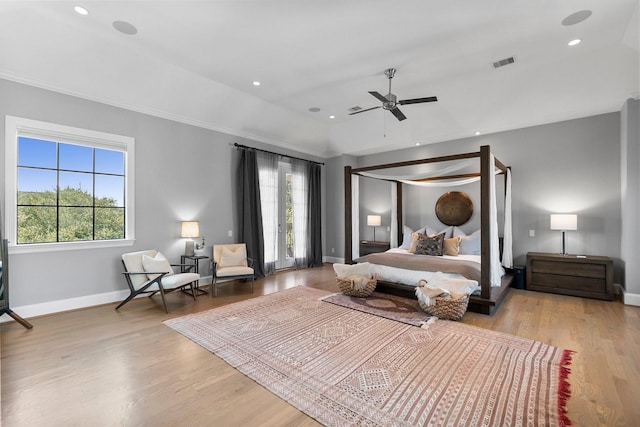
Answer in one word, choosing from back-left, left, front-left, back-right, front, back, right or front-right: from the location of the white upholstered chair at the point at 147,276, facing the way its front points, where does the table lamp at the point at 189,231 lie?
left

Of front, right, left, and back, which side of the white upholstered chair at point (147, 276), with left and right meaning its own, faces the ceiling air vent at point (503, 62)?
front

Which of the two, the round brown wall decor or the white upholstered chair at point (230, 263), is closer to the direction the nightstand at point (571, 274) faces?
the white upholstered chair

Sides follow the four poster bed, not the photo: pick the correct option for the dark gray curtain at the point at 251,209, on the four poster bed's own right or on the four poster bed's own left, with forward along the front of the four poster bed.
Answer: on the four poster bed's own right

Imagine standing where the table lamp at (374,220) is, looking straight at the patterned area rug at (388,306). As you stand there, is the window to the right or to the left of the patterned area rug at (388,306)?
right

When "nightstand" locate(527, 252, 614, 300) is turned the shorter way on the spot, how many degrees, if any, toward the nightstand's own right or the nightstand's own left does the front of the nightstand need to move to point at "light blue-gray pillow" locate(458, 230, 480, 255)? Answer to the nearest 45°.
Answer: approximately 45° to the nightstand's own right

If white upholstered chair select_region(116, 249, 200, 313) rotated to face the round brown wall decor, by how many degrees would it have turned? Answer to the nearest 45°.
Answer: approximately 45° to its left

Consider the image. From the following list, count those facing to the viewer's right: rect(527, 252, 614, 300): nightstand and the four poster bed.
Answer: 0

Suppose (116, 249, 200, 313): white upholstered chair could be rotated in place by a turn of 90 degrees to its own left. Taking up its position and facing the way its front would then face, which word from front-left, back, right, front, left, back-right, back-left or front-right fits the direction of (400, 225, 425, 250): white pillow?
front-right

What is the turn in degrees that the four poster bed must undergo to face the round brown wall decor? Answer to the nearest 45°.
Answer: approximately 135° to its right
